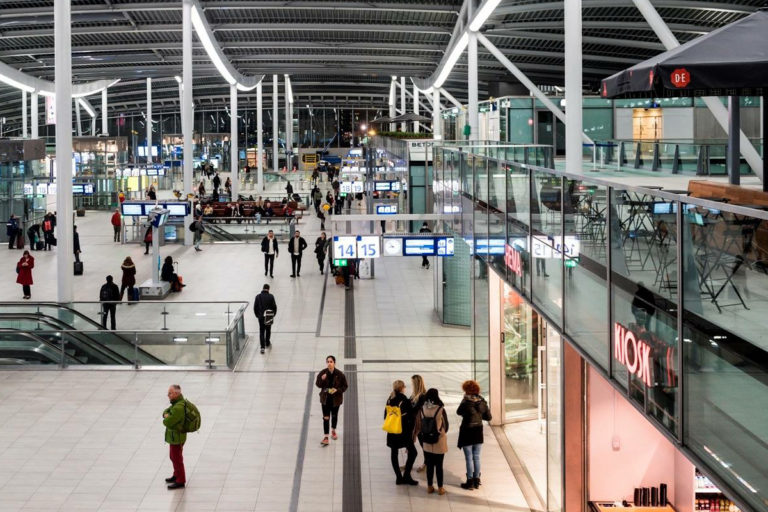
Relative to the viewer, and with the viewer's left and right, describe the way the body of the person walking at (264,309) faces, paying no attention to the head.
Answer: facing away from the viewer

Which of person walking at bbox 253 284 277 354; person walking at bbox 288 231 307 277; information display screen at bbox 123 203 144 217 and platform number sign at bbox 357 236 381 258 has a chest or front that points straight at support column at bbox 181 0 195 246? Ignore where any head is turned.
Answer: person walking at bbox 253 284 277 354

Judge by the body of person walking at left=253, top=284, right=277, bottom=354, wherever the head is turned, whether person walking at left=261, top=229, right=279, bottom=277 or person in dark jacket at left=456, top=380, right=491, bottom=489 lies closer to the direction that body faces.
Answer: the person walking

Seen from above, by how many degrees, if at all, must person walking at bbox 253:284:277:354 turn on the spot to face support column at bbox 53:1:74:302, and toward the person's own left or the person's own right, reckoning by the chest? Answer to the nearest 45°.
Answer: approximately 45° to the person's own left

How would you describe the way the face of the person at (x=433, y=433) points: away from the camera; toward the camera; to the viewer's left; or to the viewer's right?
away from the camera

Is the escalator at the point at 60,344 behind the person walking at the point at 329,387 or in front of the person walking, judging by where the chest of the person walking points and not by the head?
behind

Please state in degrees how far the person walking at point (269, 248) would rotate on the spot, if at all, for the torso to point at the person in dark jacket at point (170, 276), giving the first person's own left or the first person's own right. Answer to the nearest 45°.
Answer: approximately 45° to the first person's own right

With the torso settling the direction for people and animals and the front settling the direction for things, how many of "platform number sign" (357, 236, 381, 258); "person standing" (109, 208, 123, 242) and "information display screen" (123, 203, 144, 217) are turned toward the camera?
2
